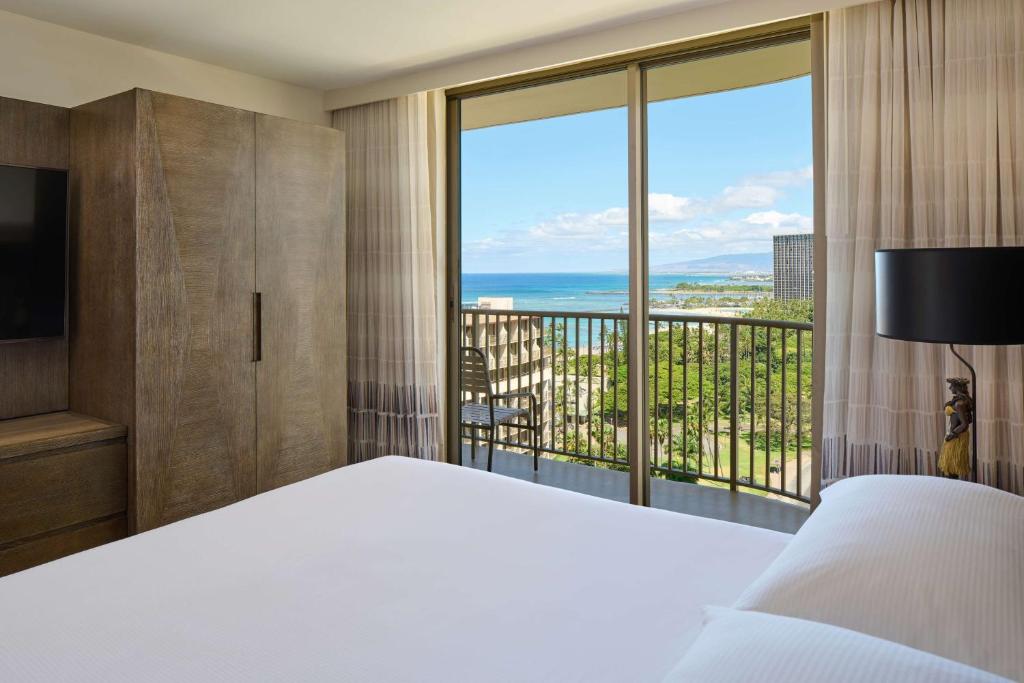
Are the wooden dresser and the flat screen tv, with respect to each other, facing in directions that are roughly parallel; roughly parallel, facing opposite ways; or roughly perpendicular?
roughly parallel

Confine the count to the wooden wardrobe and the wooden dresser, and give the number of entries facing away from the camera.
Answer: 0

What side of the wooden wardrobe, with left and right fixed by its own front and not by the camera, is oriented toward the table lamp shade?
front

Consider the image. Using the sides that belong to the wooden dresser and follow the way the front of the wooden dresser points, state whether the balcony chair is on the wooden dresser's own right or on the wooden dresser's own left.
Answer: on the wooden dresser's own left

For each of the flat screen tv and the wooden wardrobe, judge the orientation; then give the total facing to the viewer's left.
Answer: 0

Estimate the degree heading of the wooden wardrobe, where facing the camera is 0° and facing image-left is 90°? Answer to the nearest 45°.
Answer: approximately 315°

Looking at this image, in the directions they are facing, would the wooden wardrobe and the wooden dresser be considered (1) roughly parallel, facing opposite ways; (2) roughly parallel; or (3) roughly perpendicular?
roughly parallel

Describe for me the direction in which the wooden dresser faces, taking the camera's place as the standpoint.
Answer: facing the viewer and to the right of the viewer

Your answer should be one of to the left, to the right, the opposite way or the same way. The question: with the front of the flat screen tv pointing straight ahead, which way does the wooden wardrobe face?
the same way
